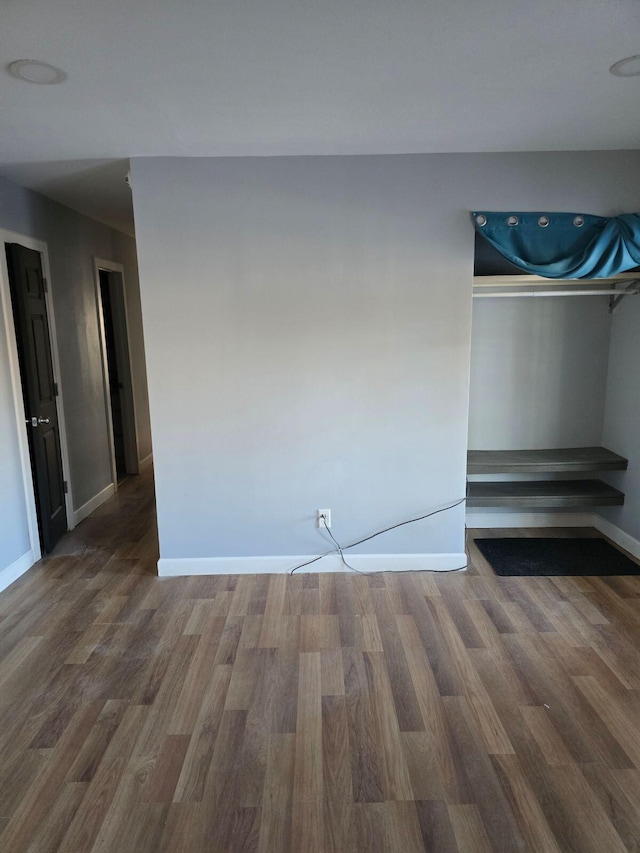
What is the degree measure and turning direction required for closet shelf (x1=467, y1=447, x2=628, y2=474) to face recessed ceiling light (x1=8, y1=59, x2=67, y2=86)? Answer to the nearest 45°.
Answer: approximately 45° to its right

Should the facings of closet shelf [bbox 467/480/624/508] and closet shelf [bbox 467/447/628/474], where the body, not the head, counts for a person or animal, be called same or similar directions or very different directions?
same or similar directions

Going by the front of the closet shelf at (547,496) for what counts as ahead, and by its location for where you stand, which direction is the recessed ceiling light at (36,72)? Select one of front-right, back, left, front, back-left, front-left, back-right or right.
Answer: front-right

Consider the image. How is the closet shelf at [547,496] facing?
toward the camera

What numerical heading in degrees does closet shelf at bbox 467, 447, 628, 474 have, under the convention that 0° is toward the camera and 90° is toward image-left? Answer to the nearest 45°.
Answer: approximately 0°

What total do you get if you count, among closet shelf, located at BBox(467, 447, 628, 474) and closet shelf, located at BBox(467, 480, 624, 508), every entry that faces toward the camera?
2
